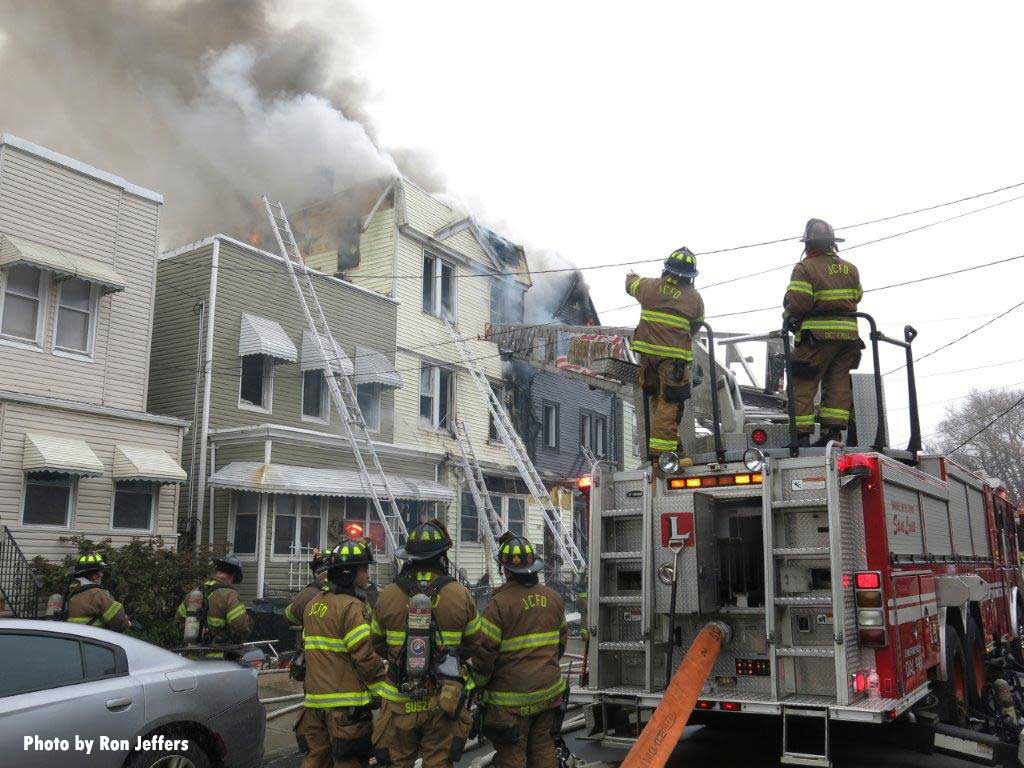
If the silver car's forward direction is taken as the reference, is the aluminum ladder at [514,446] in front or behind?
behind

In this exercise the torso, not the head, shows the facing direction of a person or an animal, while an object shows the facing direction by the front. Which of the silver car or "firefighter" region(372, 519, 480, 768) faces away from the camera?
the firefighter

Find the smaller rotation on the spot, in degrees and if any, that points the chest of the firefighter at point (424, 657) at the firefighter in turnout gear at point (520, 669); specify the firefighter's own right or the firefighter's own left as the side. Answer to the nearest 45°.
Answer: approximately 45° to the firefighter's own right

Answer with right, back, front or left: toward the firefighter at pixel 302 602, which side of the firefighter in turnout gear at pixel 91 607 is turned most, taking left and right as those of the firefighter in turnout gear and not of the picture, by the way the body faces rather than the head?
right

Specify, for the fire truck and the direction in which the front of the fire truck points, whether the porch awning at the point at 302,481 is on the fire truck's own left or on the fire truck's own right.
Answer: on the fire truck's own left

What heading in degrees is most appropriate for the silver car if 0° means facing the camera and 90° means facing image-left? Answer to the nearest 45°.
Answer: approximately 45°

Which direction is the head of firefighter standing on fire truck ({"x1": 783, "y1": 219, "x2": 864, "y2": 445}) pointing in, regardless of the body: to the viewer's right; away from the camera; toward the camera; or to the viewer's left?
away from the camera

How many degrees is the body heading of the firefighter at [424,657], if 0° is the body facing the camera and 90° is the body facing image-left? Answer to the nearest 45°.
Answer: approximately 180°

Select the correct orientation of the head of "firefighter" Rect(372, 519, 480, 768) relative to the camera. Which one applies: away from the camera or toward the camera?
away from the camera

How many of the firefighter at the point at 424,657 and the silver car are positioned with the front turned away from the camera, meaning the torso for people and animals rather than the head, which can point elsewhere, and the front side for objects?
1

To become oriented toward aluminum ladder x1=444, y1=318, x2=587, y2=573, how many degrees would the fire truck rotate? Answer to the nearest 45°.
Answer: approximately 90° to its left

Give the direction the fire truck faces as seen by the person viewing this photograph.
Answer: facing away from the viewer and to the right of the viewer

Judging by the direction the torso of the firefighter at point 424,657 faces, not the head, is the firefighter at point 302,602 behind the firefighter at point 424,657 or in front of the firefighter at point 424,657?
in front

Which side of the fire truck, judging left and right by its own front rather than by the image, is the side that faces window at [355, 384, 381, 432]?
left

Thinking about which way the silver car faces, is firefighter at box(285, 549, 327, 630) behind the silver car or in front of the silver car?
behind
